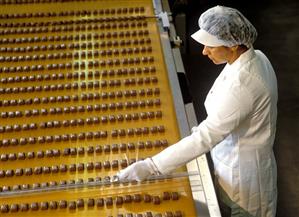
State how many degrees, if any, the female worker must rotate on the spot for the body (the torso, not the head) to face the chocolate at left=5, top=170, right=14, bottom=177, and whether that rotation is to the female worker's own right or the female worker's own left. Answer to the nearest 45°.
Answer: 0° — they already face it

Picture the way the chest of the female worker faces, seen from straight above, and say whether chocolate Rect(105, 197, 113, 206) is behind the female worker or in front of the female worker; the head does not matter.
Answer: in front

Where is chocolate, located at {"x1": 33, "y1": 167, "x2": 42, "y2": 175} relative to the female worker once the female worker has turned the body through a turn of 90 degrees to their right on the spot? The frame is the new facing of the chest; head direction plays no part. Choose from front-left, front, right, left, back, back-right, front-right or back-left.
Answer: left

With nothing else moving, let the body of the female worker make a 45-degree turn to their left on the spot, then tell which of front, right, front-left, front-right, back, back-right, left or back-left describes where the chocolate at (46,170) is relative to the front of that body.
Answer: front-right

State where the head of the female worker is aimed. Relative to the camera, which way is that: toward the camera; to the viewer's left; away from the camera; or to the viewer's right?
to the viewer's left

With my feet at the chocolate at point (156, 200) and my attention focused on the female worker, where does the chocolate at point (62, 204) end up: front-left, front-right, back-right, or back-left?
back-left

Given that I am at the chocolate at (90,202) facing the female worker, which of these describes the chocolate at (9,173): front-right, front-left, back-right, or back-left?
back-left

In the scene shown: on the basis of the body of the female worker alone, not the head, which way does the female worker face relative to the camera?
to the viewer's left

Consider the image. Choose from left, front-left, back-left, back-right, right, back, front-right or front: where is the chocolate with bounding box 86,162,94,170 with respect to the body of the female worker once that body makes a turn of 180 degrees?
back

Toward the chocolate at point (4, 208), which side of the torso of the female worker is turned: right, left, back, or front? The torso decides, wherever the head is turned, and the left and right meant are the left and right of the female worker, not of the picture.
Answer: front
